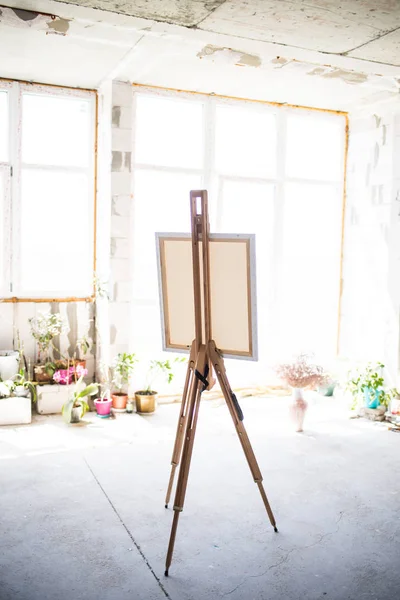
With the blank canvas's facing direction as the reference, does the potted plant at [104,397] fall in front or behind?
in front

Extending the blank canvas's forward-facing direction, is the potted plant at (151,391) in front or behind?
in front

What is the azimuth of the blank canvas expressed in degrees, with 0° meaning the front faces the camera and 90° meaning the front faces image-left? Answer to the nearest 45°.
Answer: approximately 180°

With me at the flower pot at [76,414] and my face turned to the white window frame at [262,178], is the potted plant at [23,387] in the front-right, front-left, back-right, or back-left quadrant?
back-left

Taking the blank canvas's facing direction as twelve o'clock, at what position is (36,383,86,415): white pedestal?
The white pedestal is roughly at 11 o'clock from the blank canvas.

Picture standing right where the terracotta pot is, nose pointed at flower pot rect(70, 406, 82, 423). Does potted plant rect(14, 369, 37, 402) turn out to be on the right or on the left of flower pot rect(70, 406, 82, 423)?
right

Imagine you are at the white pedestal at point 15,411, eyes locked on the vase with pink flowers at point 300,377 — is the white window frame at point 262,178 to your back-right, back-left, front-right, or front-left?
front-left

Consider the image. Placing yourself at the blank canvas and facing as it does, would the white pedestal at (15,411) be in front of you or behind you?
in front

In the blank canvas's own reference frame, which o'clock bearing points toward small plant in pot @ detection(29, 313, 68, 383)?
The small plant in pot is roughly at 11 o'clock from the blank canvas.

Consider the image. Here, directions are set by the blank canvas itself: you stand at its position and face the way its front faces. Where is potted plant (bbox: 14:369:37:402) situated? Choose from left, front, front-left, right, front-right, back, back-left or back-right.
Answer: front-left

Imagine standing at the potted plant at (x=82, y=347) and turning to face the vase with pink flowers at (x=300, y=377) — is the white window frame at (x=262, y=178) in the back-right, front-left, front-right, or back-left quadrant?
front-left

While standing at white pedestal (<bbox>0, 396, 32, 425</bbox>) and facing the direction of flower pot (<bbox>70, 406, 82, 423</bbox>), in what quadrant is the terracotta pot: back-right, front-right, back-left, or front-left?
front-left
